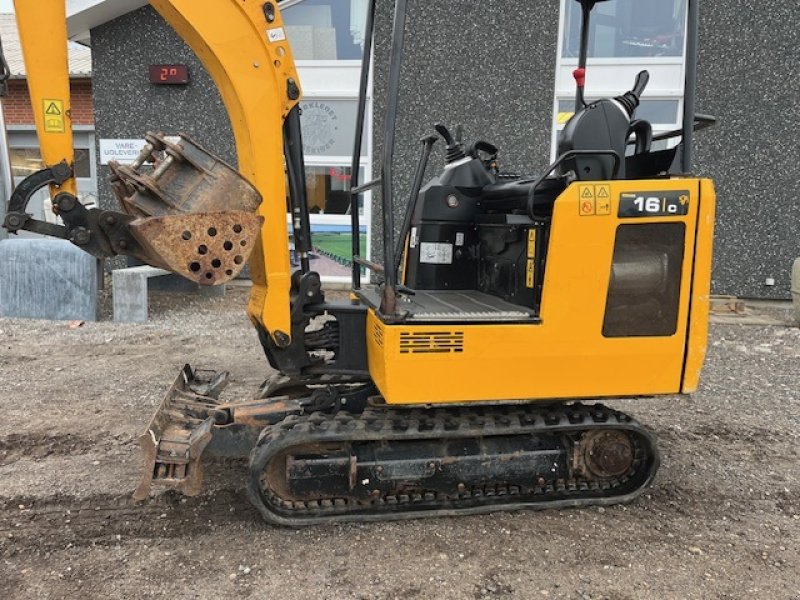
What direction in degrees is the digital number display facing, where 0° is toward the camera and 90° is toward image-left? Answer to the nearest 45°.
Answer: approximately 0°

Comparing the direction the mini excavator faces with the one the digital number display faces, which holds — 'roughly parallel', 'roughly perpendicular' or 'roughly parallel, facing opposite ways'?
roughly perpendicular

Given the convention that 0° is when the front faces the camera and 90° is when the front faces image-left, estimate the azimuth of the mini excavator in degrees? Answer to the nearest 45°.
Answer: approximately 90°

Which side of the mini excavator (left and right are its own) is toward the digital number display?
right

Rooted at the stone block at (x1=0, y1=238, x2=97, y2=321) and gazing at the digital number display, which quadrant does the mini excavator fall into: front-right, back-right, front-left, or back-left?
back-right

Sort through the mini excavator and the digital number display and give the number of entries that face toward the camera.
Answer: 1

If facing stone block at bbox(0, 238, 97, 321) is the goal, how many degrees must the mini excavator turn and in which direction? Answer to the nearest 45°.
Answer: approximately 45° to its right

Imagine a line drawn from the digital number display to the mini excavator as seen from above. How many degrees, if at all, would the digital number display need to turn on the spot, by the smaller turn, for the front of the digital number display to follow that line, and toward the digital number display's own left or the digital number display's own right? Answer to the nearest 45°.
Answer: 0° — it already faces it
